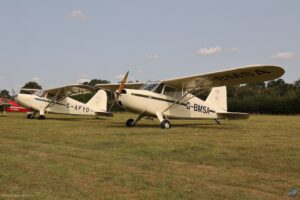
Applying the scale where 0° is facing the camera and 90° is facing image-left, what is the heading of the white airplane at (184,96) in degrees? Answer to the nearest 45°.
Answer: approximately 45°
